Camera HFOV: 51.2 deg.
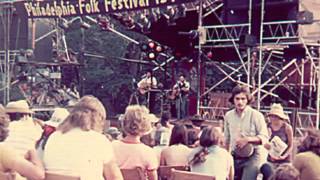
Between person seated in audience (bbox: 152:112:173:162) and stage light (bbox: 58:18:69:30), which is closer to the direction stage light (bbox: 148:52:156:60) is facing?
the person seated in audience

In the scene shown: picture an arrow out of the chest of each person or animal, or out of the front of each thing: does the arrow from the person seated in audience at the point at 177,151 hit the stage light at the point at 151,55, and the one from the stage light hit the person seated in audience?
yes

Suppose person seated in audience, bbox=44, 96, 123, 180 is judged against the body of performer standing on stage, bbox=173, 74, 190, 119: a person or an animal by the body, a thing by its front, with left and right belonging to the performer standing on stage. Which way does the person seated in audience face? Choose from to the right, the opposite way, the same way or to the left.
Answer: the opposite way

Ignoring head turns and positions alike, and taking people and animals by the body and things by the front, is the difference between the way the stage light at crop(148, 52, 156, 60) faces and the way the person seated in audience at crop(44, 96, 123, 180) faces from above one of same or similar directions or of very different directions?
very different directions

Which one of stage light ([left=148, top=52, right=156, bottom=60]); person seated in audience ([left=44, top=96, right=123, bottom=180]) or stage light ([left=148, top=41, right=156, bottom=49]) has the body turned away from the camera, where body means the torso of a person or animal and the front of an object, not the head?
the person seated in audience

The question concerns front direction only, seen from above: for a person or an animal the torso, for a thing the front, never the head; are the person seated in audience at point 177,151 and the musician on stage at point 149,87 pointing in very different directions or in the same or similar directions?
very different directions

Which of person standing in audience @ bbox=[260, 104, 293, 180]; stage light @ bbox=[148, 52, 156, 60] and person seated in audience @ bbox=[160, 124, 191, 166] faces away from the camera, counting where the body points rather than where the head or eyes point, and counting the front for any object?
person seated in audience @ bbox=[160, 124, 191, 166]

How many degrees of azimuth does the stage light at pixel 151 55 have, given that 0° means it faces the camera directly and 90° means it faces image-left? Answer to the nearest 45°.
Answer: approximately 0°

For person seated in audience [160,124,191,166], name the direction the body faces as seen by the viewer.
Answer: away from the camera

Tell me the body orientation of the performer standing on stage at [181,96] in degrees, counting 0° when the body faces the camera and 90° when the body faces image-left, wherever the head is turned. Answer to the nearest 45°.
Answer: approximately 0°

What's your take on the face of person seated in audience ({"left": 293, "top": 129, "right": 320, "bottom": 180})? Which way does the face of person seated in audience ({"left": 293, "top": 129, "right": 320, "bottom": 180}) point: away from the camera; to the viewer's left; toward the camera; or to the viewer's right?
away from the camera

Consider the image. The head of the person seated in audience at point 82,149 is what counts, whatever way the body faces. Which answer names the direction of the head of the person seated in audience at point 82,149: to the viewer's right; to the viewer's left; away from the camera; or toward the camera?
away from the camera
